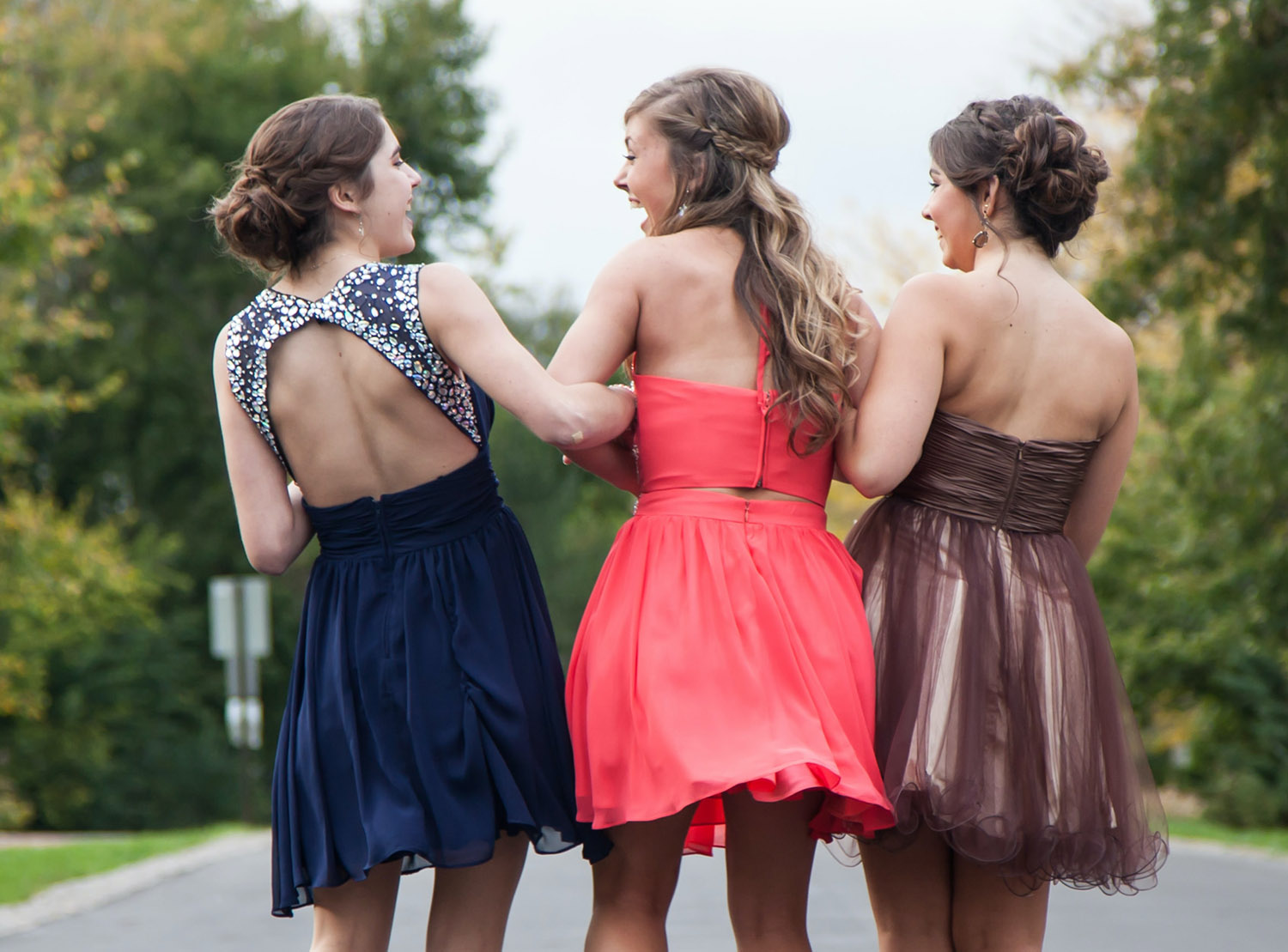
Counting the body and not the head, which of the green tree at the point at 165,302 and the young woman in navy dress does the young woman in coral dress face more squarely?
the green tree

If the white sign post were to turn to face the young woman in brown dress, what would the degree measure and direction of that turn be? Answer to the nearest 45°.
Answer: approximately 180°

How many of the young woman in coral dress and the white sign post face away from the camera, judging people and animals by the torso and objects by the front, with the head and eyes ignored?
2

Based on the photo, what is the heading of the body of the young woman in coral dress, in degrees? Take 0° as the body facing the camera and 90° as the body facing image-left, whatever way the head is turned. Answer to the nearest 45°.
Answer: approximately 180°

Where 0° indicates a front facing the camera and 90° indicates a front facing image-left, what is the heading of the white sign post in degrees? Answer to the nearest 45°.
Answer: approximately 180°

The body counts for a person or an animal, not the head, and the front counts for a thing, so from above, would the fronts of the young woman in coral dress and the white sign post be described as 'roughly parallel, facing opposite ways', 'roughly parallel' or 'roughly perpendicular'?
roughly parallel

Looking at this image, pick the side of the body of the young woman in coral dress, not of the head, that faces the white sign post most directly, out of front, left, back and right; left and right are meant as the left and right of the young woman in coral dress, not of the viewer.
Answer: front

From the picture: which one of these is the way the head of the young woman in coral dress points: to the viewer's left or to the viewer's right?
to the viewer's left

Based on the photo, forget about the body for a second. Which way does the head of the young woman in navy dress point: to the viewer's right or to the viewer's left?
to the viewer's right

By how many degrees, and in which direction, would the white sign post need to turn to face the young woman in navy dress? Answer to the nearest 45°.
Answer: approximately 180°

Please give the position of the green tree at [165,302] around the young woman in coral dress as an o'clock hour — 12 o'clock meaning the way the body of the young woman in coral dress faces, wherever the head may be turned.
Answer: The green tree is roughly at 11 o'clock from the young woman in coral dress.

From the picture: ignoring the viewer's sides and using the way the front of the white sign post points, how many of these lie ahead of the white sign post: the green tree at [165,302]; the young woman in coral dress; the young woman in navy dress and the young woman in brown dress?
1
